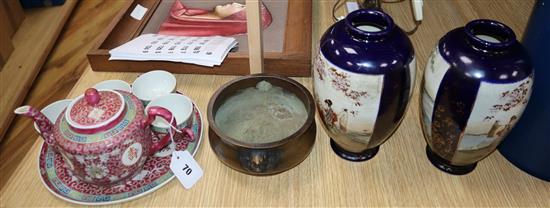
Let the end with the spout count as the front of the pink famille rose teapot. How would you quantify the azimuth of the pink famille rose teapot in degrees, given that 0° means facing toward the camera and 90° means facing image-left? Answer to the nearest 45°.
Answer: approximately 90°
